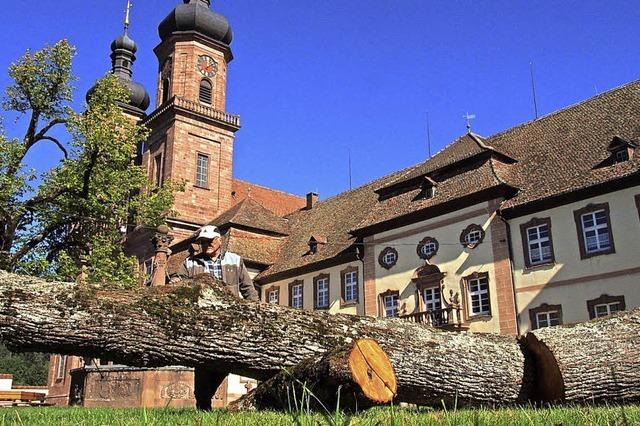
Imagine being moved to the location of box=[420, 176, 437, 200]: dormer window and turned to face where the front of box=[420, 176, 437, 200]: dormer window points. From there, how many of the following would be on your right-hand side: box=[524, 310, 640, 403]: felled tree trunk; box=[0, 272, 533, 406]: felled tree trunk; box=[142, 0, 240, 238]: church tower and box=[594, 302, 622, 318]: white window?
1

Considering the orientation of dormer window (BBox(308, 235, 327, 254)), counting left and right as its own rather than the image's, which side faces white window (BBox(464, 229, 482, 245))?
left

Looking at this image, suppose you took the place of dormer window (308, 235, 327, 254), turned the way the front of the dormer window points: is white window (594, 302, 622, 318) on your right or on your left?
on your left

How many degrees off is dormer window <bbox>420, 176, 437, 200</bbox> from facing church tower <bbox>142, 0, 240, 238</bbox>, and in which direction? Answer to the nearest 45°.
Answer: approximately 90° to its right

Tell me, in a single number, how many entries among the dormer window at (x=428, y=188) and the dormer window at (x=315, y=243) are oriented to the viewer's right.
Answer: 0

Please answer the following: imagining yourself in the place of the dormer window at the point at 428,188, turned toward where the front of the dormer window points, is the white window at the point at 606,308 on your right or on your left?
on your left

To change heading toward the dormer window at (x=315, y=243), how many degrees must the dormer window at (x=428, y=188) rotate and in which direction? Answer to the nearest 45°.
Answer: approximately 90° to its right

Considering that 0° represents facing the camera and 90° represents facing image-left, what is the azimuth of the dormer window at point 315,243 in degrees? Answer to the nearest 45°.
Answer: approximately 45°

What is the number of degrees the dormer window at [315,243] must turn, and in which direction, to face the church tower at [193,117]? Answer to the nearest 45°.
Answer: approximately 90° to its right

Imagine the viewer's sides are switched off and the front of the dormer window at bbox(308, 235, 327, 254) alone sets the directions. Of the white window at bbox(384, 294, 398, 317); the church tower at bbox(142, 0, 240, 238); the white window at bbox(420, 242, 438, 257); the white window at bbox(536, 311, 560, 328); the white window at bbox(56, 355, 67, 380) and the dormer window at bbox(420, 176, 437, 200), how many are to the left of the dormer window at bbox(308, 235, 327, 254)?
4

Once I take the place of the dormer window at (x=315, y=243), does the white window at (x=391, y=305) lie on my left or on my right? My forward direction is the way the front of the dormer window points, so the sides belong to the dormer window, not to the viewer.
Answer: on my left
